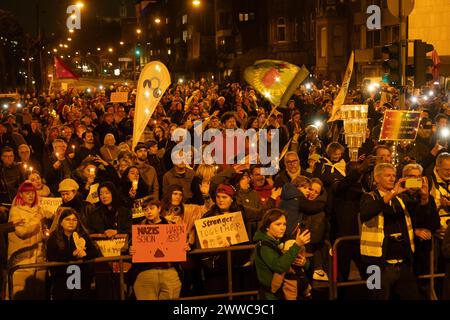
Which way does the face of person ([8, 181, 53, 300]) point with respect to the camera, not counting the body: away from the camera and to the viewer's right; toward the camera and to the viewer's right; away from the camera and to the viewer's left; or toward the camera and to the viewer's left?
toward the camera and to the viewer's right

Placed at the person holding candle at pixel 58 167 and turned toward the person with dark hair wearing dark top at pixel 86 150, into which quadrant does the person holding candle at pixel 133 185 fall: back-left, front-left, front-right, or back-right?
back-right

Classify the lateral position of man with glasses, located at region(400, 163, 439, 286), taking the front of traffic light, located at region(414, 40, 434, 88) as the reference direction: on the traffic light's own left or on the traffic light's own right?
on the traffic light's own right

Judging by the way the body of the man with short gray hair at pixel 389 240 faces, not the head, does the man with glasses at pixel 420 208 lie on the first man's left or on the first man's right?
on the first man's left

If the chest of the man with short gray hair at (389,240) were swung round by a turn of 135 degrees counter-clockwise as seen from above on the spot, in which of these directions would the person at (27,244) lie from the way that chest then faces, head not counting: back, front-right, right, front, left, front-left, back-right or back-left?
left

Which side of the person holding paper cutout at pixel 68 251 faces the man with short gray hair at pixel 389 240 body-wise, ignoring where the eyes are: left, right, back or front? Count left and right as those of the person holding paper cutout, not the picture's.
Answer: left
